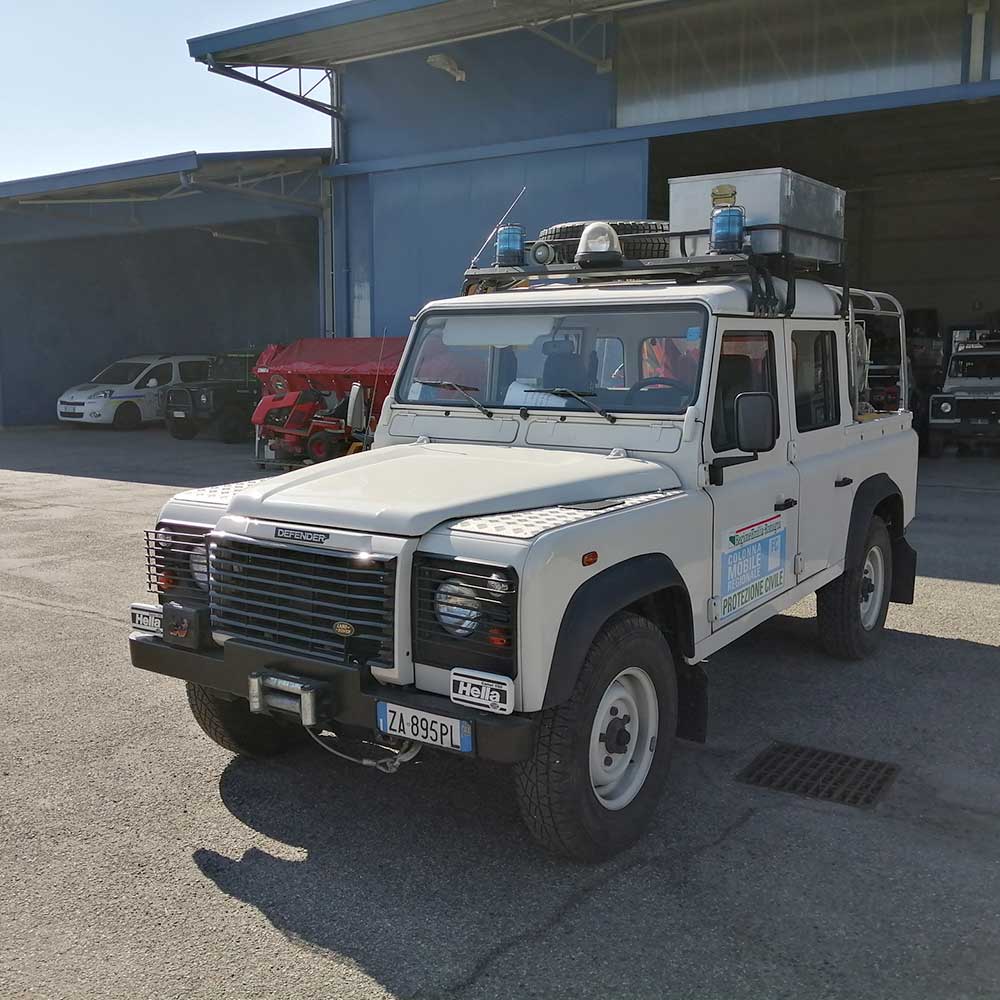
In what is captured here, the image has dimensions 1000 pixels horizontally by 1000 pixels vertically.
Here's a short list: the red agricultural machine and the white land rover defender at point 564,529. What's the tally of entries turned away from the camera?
0

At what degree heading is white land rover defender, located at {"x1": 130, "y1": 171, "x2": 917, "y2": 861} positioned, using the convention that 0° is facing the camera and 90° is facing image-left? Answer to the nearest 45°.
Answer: approximately 45°

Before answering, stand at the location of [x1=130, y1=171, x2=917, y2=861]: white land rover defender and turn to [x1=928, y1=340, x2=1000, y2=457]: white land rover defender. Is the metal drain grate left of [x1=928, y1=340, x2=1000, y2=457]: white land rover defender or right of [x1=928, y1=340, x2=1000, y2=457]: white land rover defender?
right

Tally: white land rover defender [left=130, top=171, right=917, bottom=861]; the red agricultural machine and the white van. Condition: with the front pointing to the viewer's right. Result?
0

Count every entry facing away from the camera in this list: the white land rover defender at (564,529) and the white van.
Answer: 0

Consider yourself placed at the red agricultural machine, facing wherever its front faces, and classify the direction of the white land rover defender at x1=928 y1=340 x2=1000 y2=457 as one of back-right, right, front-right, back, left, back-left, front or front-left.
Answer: back-left

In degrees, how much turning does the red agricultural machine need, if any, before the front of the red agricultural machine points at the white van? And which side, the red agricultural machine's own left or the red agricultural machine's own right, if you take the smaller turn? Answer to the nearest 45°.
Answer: approximately 90° to the red agricultural machine's own right

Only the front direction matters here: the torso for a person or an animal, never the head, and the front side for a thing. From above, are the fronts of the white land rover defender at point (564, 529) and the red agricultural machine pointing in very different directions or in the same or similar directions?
same or similar directions

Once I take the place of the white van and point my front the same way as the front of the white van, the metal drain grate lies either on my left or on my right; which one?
on my left

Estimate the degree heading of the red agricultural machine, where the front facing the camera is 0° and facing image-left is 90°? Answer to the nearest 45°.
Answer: approximately 45°

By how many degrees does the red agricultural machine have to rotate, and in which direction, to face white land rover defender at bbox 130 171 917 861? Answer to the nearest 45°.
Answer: approximately 45° to its left
